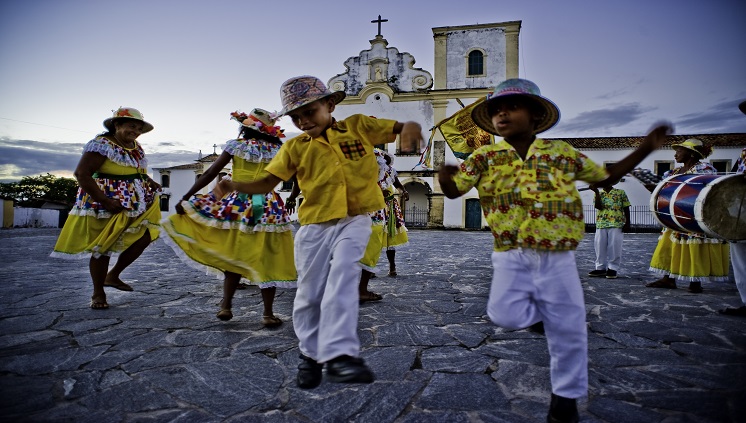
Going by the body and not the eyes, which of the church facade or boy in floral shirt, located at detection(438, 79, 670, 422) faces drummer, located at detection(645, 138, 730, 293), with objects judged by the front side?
the church facade

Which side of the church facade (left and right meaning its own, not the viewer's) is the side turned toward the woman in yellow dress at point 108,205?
front

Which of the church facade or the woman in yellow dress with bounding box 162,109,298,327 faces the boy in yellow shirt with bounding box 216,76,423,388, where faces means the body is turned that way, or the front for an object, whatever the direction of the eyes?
the church facade

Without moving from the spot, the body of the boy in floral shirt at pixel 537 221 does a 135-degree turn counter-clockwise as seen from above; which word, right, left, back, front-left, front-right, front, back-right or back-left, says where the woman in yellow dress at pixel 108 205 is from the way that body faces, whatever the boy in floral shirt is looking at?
back-left

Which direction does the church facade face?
toward the camera

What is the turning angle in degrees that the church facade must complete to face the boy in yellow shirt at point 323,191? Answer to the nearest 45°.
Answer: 0° — it already faces them

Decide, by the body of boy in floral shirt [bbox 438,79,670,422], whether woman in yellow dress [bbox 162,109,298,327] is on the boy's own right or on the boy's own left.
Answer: on the boy's own right

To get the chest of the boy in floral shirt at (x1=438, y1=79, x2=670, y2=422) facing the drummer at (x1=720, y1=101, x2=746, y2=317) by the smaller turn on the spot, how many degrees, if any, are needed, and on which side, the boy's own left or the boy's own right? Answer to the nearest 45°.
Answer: approximately 135° to the boy's own left

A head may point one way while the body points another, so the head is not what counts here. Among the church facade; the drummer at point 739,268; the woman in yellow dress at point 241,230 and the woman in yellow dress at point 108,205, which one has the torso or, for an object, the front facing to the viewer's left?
the drummer

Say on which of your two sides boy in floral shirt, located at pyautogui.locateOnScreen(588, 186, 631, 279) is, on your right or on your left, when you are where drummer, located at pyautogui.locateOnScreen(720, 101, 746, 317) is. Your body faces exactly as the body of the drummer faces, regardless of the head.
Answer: on your right

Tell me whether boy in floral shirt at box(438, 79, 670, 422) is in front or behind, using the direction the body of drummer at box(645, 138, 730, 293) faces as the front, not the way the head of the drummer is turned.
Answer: in front
